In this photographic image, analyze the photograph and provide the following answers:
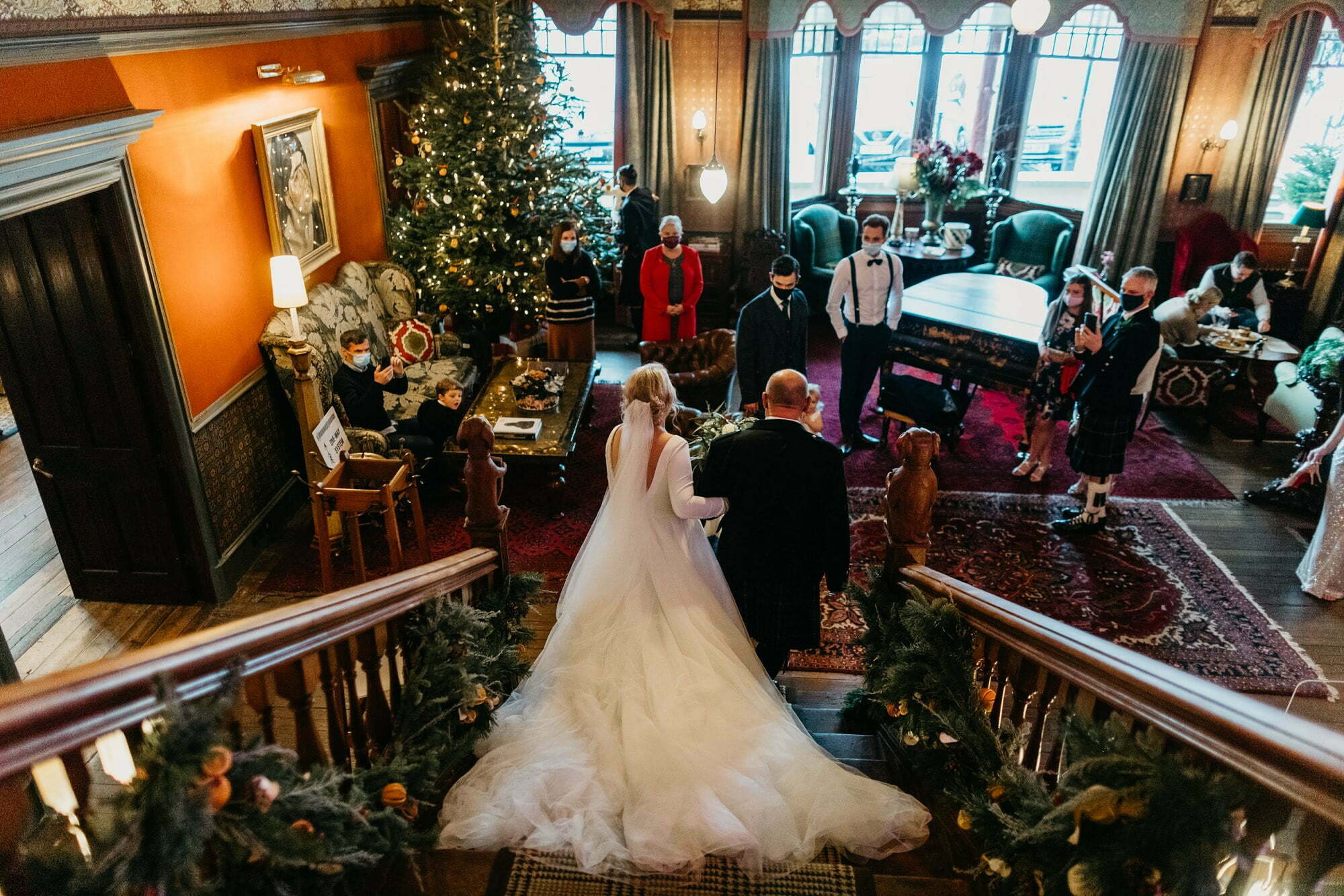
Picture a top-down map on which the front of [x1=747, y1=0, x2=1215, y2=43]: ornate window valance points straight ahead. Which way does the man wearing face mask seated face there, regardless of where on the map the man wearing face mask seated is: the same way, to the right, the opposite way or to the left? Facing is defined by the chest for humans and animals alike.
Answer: to the left

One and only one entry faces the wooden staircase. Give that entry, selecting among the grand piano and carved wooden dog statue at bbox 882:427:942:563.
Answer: the grand piano

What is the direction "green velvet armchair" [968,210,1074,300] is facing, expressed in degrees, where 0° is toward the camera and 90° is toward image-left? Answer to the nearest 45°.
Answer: approximately 45°

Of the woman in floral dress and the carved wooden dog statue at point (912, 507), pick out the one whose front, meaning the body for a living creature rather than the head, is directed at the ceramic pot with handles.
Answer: the carved wooden dog statue

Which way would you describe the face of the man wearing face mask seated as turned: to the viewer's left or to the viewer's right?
to the viewer's right

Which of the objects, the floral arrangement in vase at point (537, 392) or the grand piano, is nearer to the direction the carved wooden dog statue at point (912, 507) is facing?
the grand piano

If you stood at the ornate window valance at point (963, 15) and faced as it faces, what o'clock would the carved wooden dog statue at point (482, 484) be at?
The carved wooden dog statue is roughly at 12 o'clock from the ornate window valance.

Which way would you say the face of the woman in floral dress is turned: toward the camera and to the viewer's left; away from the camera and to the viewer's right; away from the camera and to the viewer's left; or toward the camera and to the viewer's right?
toward the camera and to the viewer's left

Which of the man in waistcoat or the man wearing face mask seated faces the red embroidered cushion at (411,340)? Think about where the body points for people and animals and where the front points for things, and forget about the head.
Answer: the man in waistcoat
